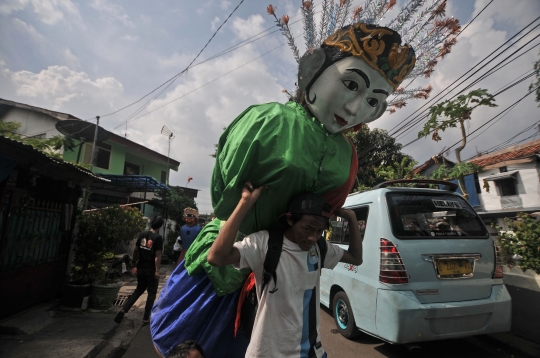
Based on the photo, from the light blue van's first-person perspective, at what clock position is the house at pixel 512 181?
The house is roughly at 2 o'clock from the light blue van.

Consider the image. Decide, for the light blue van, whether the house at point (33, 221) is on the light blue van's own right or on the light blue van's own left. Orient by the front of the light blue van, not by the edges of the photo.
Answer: on the light blue van's own left

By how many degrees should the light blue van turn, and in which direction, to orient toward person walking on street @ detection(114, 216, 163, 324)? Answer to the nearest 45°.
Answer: approximately 45° to its left

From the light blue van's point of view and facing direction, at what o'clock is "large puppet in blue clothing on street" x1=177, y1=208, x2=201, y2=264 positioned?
The large puppet in blue clothing on street is roughly at 11 o'clock from the light blue van.

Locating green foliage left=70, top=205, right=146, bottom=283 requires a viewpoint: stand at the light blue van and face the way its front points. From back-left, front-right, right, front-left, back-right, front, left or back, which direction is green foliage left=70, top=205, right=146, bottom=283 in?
front-left

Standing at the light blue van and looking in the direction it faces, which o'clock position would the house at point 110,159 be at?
The house is roughly at 11 o'clock from the light blue van.

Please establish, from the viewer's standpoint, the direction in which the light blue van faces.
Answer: facing away from the viewer and to the left of the viewer

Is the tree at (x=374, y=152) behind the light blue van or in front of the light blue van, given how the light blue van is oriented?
in front

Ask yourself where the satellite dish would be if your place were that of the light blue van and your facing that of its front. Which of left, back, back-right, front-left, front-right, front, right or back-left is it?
front-left
